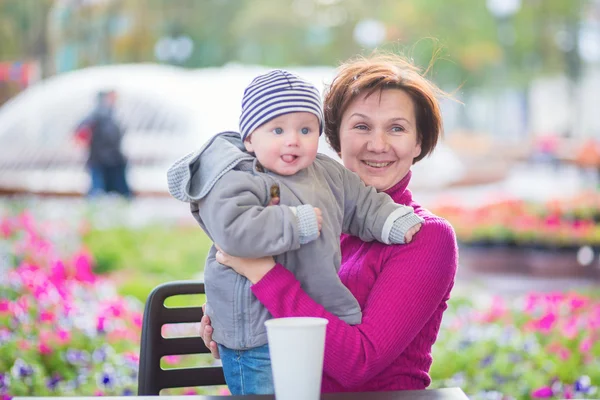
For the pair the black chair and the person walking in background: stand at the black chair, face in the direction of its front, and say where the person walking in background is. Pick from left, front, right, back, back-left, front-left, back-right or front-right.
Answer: back-left

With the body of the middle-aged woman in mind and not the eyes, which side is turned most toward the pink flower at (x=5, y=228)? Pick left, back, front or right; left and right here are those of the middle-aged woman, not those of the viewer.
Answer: right

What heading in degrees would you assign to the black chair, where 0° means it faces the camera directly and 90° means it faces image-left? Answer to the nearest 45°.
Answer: approximately 315°

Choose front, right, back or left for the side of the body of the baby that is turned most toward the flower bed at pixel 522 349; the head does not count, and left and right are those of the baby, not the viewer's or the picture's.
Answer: left

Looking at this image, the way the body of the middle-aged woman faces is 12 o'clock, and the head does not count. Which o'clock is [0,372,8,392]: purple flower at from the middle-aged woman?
The purple flower is roughly at 3 o'clock from the middle-aged woman.

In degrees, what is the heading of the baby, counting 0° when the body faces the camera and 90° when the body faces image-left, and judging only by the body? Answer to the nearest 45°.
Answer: approximately 315°

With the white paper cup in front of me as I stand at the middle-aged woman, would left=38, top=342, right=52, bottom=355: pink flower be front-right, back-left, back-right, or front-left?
back-right

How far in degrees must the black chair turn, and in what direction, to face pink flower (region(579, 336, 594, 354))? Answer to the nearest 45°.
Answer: approximately 90° to its left
